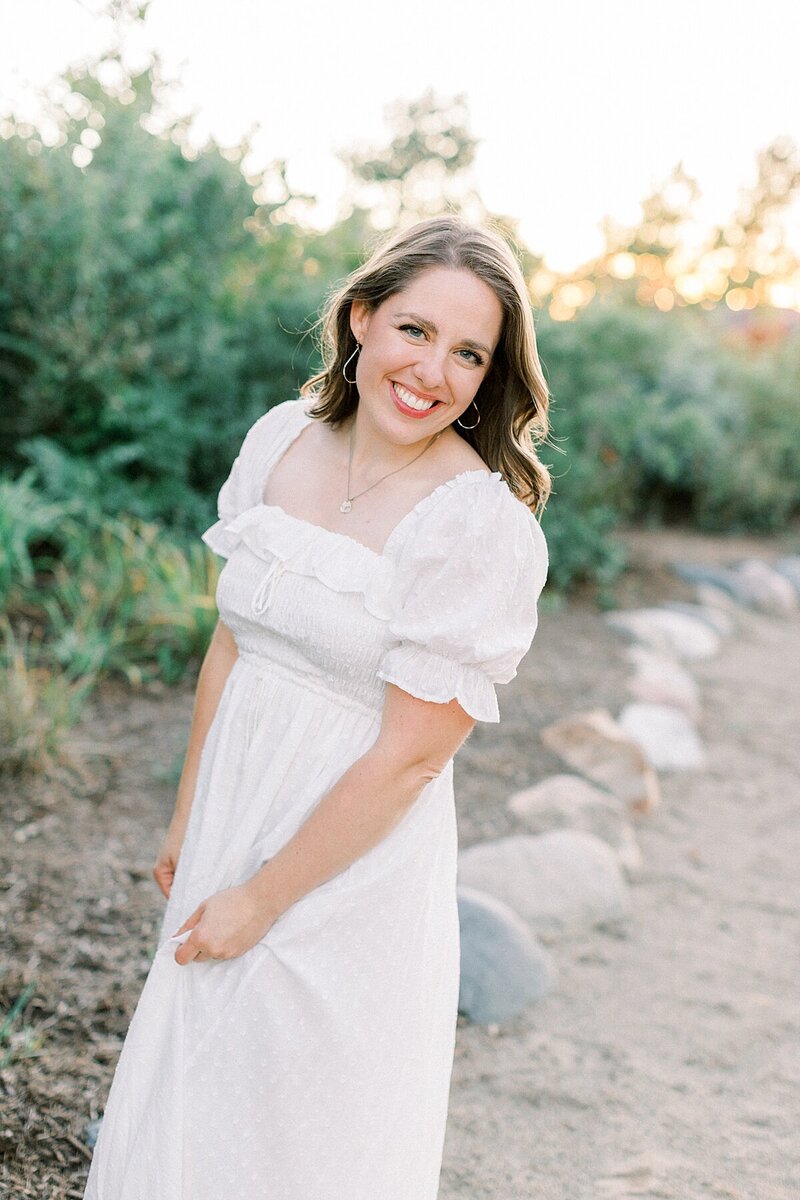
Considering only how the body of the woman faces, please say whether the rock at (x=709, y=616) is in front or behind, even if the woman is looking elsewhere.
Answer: behind

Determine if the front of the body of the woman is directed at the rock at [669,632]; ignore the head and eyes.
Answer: no

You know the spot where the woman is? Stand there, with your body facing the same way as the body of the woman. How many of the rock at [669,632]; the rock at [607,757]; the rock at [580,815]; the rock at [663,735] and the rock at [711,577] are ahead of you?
0

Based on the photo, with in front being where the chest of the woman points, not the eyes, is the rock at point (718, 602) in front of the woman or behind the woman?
behind

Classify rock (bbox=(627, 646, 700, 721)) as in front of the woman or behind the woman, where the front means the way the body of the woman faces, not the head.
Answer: behind

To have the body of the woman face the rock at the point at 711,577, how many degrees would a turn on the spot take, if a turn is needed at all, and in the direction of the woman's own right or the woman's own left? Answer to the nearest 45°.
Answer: approximately 135° to the woman's own right

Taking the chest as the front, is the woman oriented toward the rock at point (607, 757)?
no

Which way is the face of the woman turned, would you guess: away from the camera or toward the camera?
toward the camera

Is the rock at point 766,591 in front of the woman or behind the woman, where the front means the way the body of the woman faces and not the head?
behind

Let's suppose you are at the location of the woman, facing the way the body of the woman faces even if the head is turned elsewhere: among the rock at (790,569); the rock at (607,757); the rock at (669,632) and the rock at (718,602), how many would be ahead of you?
0

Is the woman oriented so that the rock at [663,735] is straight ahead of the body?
no
